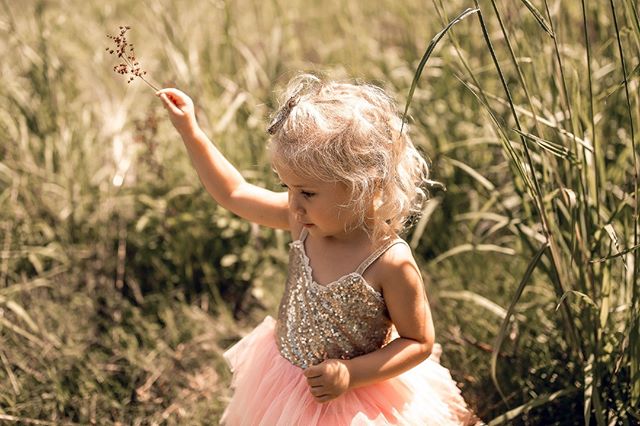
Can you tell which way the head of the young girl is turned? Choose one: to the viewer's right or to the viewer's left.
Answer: to the viewer's left

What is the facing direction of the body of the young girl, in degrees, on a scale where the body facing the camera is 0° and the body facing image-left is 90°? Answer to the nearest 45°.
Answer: approximately 45°
